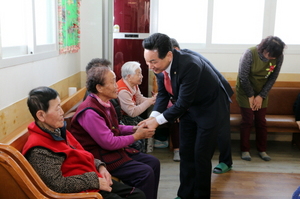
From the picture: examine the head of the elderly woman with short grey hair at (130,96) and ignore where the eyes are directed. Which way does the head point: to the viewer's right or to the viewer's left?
to the viewer's right

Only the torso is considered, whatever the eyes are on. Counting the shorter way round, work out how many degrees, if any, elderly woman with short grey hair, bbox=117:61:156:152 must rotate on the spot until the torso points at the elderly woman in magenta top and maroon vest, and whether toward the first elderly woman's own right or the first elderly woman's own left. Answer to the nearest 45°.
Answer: approximately 90° to the first elderly woman's own right

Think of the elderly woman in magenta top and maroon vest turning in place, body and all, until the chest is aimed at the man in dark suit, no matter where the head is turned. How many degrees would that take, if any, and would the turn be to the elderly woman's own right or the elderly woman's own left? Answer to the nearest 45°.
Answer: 0° — they already face them

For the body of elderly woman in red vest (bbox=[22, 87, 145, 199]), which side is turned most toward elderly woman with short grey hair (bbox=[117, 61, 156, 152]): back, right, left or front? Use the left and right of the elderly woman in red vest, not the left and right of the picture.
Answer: left

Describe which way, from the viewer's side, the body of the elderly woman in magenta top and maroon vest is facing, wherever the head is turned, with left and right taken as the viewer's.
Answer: facing to the right of the viewer

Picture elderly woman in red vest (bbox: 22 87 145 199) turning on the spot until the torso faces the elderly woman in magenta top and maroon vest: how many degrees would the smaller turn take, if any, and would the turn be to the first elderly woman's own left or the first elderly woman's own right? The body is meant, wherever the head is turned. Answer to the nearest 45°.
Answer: approximately 45° to the first elderly woman's own left

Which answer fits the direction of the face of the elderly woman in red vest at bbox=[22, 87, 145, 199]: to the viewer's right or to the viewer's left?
to the viewer's right

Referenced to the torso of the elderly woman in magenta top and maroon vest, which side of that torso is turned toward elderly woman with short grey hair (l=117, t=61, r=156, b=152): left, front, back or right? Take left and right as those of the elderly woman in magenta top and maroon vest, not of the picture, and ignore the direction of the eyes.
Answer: left
